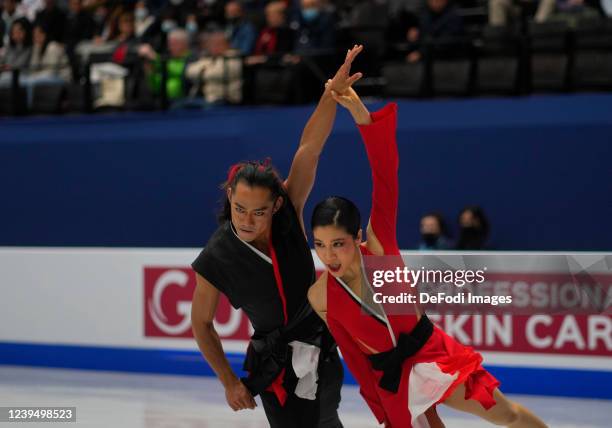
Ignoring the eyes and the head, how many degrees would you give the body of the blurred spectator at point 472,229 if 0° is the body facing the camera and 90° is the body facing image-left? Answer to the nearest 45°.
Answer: approximately 45°

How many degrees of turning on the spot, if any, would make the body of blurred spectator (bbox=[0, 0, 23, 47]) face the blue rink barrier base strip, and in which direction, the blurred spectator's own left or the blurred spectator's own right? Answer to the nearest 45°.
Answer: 0° — they already face it

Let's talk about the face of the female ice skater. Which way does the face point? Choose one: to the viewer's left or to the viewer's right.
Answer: to the viewer's left

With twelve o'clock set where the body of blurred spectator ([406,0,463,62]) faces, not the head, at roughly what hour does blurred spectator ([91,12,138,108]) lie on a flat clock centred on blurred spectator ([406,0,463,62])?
blurred spectator ([91,12,138,108]) is roughly at 2 o'clock from blurred spectator ([406,0,463,62]).

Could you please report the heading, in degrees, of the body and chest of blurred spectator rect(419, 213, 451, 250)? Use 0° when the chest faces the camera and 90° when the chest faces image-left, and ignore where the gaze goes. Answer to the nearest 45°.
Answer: approximately 45°

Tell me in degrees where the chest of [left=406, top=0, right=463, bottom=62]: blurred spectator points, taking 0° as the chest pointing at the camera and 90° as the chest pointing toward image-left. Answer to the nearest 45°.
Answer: approximately 45°
